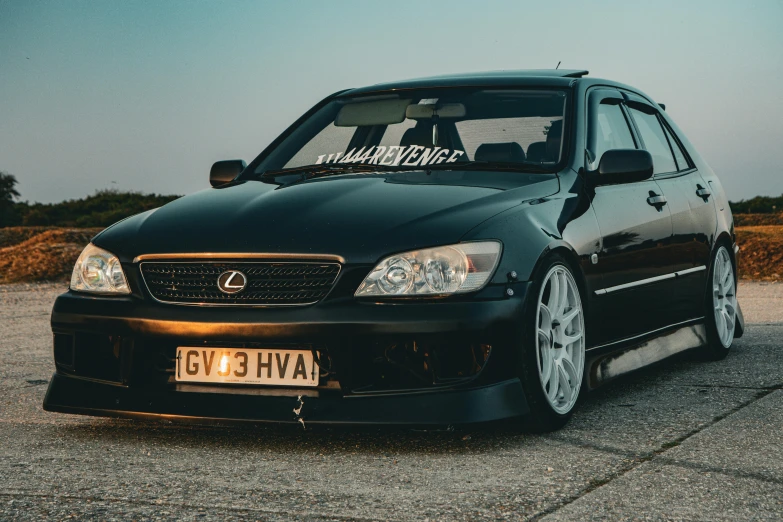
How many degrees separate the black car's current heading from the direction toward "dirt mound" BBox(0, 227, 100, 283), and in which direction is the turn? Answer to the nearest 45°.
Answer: approximately 90° to its right

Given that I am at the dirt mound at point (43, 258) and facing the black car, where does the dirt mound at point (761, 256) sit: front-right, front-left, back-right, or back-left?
front-left

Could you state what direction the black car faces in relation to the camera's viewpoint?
facing the viewer and to the left of the viewer

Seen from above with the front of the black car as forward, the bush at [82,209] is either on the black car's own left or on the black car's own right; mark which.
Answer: on the black car's own right

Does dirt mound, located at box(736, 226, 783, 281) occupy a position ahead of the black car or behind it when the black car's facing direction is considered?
behind

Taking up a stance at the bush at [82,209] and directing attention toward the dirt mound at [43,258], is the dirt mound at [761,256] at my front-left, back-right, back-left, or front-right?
front-left

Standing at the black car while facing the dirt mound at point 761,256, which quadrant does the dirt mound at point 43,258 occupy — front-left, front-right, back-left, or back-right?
front-left
